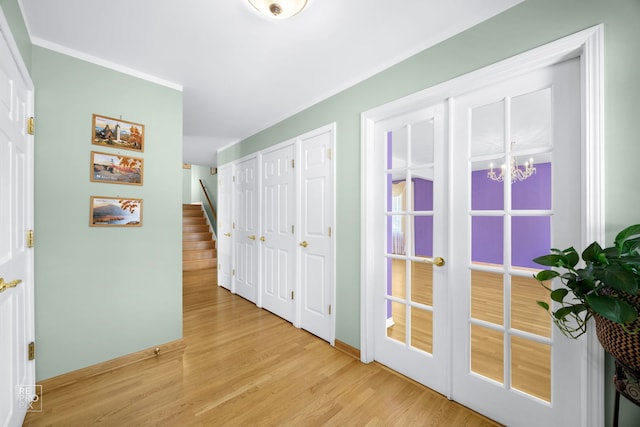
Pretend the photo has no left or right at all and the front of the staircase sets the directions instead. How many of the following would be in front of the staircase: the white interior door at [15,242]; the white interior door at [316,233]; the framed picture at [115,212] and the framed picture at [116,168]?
4

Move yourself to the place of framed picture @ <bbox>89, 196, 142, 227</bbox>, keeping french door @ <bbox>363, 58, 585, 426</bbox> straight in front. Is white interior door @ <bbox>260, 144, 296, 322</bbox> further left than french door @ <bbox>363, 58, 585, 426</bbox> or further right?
left

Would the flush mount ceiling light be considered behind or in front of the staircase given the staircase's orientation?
in front

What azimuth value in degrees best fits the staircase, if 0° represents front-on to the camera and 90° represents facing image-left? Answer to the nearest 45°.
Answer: approximately 0°

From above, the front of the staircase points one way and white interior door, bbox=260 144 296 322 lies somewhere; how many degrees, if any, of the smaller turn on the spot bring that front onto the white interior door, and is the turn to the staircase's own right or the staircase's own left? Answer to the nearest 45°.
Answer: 0° — it already faces it

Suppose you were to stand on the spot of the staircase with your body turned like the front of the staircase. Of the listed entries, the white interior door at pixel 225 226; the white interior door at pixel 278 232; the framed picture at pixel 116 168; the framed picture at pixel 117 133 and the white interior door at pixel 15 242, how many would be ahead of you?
5

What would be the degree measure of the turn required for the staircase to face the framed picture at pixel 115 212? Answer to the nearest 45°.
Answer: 0° — it already faces it

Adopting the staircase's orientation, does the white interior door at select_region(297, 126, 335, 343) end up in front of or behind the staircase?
in front

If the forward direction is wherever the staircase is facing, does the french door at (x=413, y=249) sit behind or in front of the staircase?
in front
